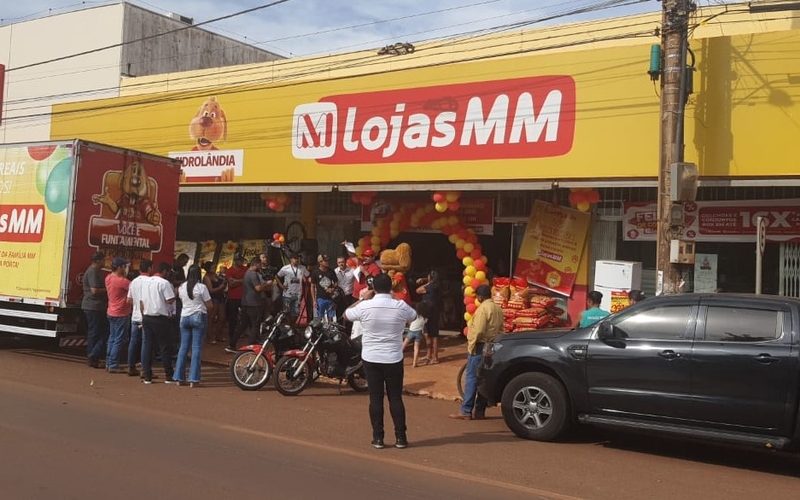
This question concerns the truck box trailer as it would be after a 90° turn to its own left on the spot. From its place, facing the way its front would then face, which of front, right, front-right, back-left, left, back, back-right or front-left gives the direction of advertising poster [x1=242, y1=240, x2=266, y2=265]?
back

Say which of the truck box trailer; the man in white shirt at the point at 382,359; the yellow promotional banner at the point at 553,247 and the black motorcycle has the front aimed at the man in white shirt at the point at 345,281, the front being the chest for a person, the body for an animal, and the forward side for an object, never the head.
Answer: the man in white shirt at the point at 382,359

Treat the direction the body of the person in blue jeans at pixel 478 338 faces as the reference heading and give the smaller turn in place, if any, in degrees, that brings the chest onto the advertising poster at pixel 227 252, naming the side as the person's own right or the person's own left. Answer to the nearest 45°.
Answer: approximately 45° to the person's own right

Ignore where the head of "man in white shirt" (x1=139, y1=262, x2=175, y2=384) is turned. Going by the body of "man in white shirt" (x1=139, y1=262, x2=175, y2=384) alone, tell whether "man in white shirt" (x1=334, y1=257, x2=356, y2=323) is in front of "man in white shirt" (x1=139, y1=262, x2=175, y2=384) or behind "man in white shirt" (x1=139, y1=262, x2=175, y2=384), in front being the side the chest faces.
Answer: in front

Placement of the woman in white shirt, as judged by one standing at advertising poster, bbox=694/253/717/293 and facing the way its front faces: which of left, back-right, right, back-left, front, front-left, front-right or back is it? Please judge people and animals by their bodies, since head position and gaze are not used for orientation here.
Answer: front-right

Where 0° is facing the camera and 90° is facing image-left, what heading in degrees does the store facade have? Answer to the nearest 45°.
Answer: approximately 45°

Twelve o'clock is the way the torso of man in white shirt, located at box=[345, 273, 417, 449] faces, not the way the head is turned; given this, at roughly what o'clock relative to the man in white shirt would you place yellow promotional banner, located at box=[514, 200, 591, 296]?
The yellow promotional banner is roughly at 1 o'clock from the man in white shirt.

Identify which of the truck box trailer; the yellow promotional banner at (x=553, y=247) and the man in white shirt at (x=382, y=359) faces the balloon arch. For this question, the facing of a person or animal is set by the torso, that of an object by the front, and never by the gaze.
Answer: the man in white shirt

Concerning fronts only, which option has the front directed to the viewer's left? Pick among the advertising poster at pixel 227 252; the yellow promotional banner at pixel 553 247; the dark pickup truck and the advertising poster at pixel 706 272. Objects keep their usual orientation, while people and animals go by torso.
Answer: the dark pickup truck

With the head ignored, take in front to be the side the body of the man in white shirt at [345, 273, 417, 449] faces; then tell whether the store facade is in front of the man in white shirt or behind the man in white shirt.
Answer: in front

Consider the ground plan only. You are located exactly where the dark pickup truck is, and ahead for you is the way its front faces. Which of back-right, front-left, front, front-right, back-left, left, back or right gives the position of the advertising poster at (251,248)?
front-right

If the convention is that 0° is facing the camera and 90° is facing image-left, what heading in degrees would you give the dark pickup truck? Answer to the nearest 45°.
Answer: approximately 90°

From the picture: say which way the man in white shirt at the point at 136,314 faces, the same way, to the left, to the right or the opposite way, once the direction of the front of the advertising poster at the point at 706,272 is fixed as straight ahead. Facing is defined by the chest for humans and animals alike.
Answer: the opposite way

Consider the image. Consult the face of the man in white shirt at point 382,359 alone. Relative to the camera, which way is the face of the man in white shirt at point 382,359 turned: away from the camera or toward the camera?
away from the camera

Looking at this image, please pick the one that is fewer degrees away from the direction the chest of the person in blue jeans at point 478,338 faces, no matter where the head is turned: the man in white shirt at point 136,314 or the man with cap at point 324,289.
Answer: the man in white shirt

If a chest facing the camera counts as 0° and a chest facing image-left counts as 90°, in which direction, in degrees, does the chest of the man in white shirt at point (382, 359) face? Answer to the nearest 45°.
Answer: approximately 180°

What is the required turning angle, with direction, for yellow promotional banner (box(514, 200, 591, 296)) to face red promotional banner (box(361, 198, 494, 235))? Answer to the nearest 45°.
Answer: approximately 135° to its right

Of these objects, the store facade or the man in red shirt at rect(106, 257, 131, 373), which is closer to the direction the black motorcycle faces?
the man in red shirt
